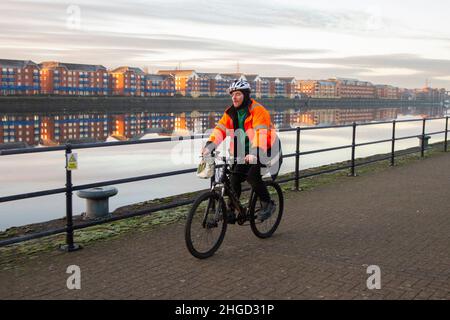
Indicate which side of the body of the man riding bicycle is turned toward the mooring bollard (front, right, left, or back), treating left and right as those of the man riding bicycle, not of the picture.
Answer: right

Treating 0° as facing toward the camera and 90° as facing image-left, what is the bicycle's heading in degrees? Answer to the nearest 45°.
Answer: approximately 45°

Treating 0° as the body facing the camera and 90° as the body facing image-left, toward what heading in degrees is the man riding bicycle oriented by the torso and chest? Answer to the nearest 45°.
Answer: approximately 45°
